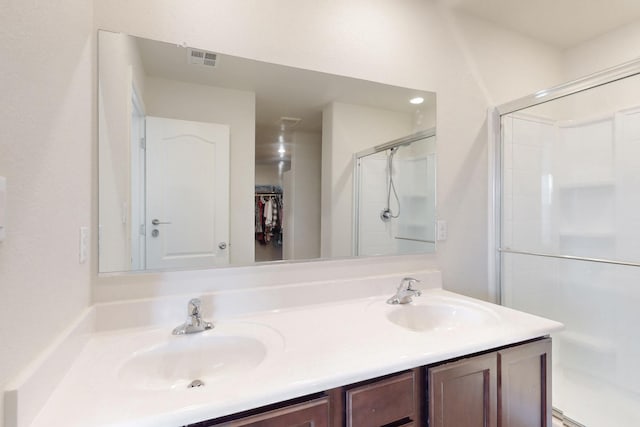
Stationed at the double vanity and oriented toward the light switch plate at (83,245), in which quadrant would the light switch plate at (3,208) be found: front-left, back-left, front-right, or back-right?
front-left

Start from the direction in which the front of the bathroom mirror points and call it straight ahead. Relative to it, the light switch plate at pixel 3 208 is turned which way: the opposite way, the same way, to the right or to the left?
to the left

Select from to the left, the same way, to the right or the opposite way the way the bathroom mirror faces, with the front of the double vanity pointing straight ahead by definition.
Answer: the same way

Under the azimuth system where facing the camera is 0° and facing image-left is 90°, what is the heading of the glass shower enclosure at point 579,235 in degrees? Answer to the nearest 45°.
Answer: approximately 45°

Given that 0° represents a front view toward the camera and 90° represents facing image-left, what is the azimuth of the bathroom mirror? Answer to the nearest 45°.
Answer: approximately 315°

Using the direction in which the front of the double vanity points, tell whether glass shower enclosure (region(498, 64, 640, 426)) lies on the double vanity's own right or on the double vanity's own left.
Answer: on the double vanity's own left

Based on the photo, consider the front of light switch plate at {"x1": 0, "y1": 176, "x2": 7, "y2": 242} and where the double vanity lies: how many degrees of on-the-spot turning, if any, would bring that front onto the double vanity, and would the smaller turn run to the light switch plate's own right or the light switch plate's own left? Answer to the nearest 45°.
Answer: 0° — it already faces it

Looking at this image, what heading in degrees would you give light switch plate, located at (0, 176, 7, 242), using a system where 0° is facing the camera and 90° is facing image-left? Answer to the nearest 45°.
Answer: approximately 270°

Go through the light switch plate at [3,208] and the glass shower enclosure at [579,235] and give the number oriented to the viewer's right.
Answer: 1

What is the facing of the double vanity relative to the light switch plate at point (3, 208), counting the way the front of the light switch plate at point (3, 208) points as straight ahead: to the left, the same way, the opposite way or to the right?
to the right

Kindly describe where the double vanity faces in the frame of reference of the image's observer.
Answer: facing the viewer and to the right of the viewer

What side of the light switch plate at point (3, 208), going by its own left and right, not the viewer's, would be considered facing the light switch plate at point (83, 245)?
left

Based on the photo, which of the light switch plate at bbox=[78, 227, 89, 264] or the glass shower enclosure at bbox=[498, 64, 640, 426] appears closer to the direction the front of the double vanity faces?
the glass shower enclosure

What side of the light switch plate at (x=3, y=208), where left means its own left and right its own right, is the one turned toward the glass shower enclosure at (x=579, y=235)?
front

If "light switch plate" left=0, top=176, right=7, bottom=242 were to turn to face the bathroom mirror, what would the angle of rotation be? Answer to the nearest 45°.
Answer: approximately 45° to its left

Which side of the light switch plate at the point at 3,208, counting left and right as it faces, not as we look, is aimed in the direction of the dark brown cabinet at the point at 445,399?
front

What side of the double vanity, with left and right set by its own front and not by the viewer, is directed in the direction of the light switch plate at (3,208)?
right
